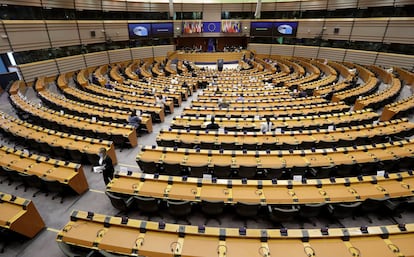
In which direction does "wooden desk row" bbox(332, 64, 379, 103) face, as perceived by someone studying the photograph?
facing away from the viewer and to the left of the viewer

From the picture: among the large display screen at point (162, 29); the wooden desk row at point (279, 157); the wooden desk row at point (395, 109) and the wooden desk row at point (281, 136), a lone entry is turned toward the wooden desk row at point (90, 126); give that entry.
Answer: the large display screen

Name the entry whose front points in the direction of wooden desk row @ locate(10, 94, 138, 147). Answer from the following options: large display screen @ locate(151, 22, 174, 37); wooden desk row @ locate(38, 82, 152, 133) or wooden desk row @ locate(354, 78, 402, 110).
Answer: the large display screen

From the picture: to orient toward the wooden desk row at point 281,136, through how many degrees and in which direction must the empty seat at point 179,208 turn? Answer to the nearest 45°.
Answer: approximately 45° to its right

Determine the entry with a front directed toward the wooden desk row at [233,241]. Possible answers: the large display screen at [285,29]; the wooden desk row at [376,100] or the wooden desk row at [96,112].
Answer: the large display screen

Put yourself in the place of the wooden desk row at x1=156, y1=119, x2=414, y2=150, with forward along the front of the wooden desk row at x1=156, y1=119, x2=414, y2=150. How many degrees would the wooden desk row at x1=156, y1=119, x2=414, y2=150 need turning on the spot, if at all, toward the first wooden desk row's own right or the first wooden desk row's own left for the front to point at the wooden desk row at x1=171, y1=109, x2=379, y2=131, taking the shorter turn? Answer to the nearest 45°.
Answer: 0° — it already faces it

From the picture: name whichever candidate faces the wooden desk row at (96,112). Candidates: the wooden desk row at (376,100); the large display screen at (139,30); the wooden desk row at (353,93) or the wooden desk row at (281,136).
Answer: the large display screen

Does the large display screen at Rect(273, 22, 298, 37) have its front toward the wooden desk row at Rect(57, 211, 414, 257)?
yes

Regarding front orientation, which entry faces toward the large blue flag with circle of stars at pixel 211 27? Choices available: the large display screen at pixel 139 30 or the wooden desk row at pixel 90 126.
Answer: the wooden desk row

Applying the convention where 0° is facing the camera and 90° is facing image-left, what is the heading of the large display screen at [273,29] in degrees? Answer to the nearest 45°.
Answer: approximately 0°

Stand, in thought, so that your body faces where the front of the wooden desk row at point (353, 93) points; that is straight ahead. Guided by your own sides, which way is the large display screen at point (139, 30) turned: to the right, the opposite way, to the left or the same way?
the opposite way
